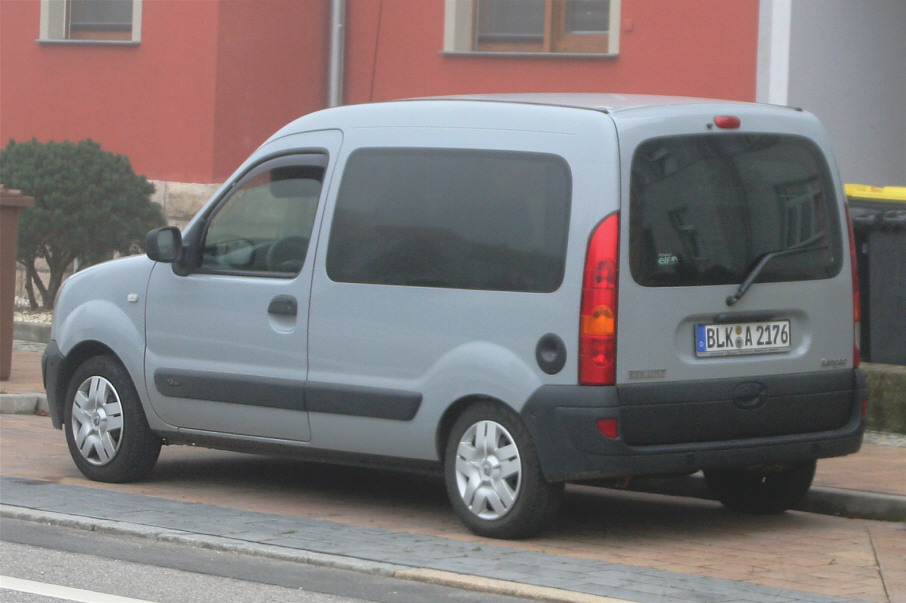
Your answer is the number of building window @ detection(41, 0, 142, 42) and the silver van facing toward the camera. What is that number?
1

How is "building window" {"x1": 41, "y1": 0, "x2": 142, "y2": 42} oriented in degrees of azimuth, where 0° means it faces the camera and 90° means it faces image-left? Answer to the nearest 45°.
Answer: approximately 0°

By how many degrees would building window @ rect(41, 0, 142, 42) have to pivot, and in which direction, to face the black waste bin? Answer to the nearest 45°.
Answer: approximately 45° to its left

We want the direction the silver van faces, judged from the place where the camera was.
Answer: facing away from the viewer and to the left of the viewer

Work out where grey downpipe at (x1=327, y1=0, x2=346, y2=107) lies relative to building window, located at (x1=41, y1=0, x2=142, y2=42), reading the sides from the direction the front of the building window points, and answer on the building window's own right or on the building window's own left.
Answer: on the building window's own left

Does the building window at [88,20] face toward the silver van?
yes

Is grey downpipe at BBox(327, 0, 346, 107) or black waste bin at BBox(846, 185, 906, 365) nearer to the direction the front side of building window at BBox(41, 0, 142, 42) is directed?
the black waste bin
